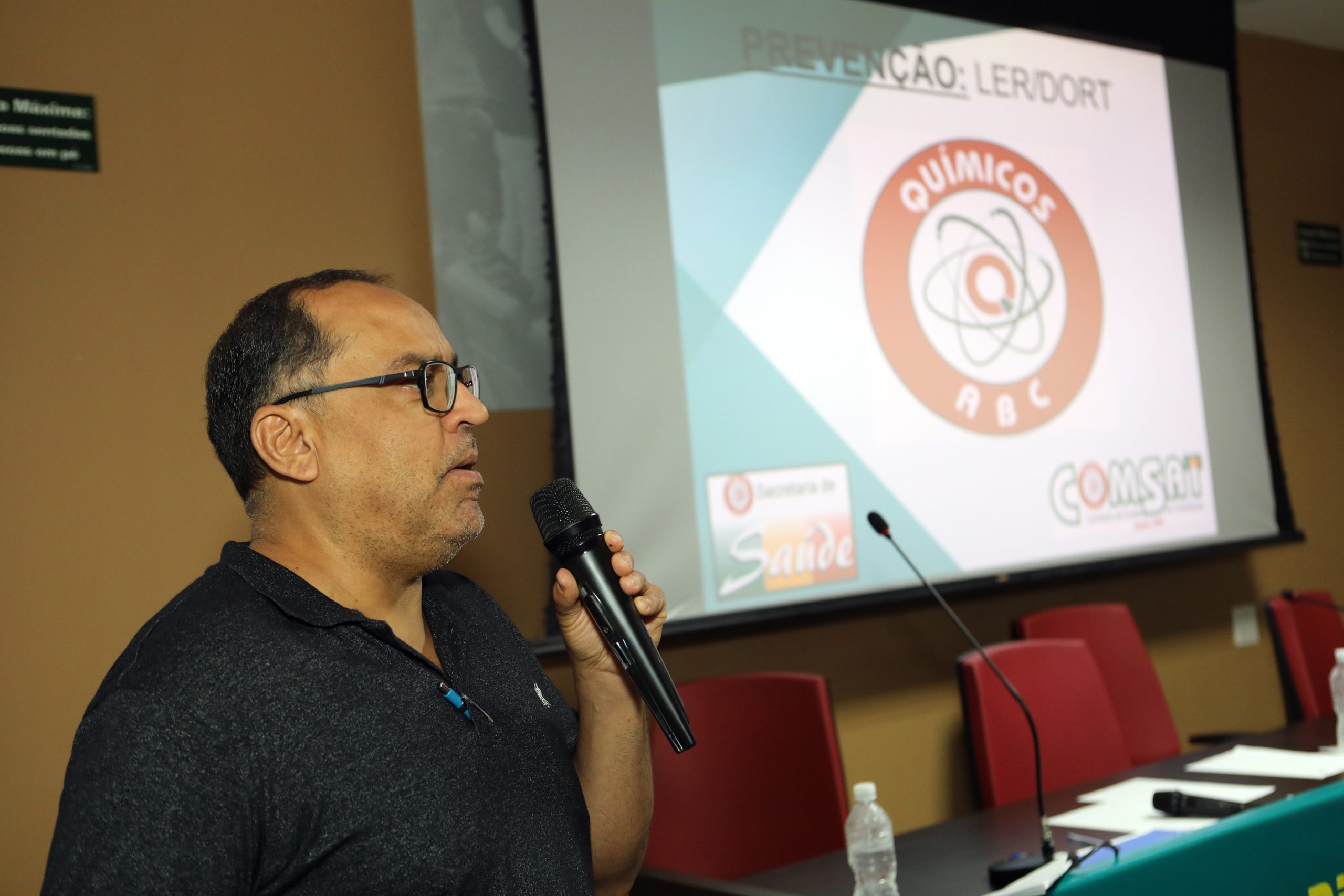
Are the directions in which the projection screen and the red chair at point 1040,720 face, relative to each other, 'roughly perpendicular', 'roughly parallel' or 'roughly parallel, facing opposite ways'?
roughly parallel

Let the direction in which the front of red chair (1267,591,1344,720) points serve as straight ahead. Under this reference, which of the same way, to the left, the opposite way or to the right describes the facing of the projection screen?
the same way

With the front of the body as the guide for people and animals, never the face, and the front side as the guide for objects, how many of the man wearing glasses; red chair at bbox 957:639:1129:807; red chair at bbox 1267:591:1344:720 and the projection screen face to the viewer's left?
0

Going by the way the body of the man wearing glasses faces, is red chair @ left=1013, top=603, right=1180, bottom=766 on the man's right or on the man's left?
on the man's left

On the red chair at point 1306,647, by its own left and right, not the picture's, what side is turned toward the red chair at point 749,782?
right

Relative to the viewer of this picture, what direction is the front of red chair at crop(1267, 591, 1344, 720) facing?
facing the viewer and to the right of the viewer

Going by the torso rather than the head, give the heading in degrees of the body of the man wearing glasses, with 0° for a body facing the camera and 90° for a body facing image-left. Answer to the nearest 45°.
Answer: approximately 315°

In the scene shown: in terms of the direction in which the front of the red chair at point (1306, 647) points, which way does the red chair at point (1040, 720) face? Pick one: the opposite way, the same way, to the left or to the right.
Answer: the same way

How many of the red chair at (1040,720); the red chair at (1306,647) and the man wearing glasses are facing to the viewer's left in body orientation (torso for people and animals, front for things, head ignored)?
0

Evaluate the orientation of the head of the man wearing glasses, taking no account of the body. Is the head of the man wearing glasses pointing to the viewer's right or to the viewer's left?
to the viewer's right

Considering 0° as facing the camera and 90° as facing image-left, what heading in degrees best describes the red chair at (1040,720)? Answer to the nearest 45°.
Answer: approximately 315°

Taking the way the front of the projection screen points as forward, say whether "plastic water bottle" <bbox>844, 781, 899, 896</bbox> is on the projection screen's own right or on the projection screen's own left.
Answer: on the projection screen's own right

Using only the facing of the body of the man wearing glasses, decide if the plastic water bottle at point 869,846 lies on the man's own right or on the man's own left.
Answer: on the man's own left

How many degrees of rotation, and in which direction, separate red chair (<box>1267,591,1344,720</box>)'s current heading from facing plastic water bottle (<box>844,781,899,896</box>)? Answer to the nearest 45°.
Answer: approximately 45° to its right

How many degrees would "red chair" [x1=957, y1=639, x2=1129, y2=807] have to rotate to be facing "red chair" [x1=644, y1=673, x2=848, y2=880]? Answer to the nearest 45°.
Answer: approximately 90° to its right
